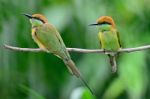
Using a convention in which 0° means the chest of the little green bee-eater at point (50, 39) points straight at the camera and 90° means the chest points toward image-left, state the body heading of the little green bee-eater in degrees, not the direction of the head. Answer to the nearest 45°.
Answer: approximately 135°

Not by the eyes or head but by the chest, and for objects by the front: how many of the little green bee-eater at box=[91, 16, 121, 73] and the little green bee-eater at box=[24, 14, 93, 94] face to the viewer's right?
0

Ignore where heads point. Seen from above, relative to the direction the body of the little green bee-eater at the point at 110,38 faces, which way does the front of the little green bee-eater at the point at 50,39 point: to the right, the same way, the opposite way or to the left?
to the right

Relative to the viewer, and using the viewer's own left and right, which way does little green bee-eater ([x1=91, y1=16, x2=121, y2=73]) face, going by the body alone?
facing the viewer and to the left of the viewer

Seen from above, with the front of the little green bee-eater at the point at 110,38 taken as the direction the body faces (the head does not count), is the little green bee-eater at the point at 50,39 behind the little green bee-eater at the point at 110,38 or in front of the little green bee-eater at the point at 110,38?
in front
